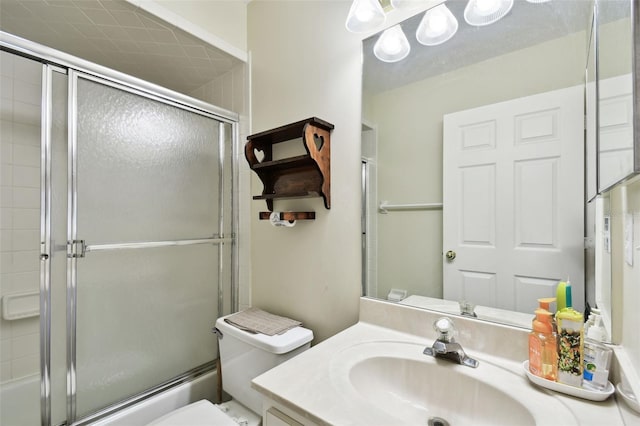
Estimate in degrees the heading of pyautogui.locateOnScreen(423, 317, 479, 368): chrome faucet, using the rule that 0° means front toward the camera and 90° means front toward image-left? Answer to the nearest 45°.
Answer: approximately 45°

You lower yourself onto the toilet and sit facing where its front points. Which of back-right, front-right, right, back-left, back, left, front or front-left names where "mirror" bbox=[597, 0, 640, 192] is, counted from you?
left

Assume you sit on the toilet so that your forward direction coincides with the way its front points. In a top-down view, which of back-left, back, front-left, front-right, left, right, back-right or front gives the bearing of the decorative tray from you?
left

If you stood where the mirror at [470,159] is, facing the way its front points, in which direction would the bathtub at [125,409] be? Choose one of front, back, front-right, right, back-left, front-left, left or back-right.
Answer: front-right

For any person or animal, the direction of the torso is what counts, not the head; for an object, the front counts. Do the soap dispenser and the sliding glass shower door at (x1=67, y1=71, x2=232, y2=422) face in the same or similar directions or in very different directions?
very different directions

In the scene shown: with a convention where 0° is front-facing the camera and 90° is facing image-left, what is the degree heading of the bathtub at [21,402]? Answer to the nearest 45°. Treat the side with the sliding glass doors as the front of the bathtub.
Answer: approximately 315°

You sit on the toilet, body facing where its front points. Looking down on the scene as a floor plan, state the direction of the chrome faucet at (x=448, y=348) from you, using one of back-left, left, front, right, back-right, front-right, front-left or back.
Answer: left

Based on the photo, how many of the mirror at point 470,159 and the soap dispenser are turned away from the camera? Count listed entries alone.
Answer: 0

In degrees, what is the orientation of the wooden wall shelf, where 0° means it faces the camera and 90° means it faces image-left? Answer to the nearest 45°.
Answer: approximately 45°
